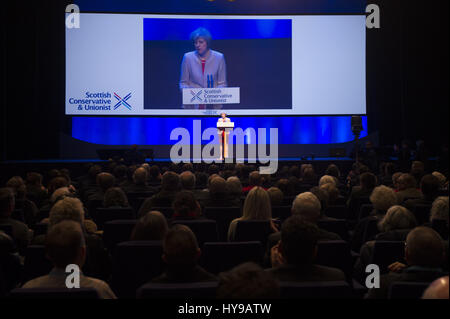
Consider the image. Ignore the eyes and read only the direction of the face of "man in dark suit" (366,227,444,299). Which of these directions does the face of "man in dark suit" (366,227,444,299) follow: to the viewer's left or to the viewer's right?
to the viewer's left

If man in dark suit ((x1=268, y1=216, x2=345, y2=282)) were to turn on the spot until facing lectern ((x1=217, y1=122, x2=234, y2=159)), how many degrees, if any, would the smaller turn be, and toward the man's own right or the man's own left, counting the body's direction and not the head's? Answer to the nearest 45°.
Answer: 0° — they already face it

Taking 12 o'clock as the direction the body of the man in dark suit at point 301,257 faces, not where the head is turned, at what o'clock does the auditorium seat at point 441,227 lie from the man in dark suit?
The auditorium seat is roughly at 1 o'clock from the man in dark suit.

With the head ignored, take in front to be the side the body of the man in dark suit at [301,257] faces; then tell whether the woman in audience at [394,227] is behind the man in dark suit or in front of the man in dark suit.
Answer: in front

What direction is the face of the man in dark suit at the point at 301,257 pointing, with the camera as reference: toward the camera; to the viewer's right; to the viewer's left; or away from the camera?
away from the camera

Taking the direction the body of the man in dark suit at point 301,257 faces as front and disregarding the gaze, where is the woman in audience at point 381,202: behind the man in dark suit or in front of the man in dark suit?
in front

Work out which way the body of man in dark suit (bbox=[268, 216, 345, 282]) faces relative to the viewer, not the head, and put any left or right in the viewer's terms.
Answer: facing away from the viewer
